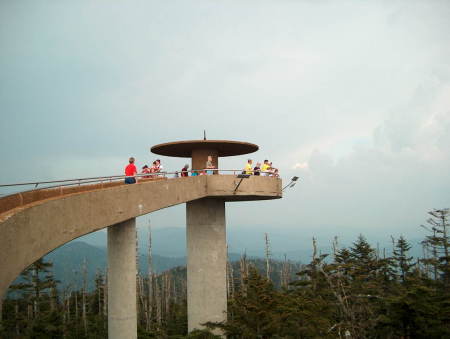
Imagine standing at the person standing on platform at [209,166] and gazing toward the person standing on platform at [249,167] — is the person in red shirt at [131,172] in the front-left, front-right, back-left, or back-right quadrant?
back-right

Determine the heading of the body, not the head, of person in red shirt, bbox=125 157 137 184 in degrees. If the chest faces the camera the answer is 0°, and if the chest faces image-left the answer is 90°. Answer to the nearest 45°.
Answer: approximately 180°

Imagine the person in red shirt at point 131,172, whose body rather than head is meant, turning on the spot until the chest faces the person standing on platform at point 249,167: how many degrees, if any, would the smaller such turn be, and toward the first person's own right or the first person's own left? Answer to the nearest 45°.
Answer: approximately 45° to the first person's own right

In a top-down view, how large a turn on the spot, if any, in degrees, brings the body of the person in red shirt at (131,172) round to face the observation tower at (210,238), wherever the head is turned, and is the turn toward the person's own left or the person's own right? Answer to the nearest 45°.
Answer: approximately 45° to the person's own right

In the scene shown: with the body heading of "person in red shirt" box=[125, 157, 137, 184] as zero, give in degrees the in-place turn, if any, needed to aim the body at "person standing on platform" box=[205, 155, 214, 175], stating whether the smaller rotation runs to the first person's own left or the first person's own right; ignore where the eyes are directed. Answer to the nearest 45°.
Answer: approximately 45° to the first person's own right

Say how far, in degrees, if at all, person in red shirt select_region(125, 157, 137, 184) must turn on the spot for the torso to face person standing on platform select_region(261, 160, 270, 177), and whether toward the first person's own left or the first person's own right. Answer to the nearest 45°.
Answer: approximately 45° to the first person's own right
